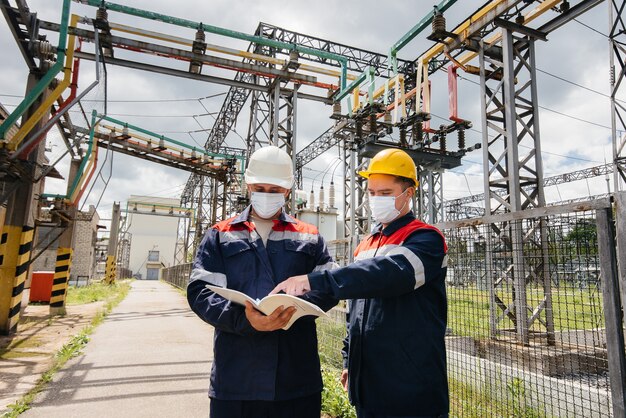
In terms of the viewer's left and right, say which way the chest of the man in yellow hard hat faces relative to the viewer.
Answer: facing the viewer and to the left of the viewer

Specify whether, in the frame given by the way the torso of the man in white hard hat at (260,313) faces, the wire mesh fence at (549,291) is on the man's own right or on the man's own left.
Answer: on the man's own left

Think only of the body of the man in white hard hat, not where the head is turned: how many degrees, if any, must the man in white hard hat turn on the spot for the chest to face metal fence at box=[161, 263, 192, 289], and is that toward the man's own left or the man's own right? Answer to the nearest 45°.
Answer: approximately 180°

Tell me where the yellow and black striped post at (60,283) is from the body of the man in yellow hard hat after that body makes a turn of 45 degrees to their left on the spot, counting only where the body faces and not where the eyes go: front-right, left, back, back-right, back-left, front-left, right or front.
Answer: back-right

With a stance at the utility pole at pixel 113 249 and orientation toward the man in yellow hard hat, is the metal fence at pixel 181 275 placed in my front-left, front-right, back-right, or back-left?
front-left

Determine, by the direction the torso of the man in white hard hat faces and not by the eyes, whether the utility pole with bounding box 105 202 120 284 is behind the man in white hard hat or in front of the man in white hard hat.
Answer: behind

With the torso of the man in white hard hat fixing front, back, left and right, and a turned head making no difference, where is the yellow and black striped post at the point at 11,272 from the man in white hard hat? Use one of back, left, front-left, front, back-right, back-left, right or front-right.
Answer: back-right

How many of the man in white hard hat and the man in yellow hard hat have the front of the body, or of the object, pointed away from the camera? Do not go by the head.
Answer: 0

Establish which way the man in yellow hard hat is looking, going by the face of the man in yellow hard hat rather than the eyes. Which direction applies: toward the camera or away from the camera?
toward the camera

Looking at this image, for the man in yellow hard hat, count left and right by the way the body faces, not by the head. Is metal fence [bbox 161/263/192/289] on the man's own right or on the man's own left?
on the man's own right

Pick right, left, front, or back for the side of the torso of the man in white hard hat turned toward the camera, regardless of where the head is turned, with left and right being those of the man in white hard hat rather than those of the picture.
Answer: front

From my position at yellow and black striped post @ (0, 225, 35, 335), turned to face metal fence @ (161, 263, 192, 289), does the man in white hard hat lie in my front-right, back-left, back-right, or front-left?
back-right

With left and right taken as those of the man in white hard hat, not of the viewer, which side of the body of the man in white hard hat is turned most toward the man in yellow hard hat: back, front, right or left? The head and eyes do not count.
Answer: left

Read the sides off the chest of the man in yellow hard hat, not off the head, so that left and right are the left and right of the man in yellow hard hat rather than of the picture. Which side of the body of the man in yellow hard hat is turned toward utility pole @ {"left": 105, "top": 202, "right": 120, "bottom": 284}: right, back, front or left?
right
